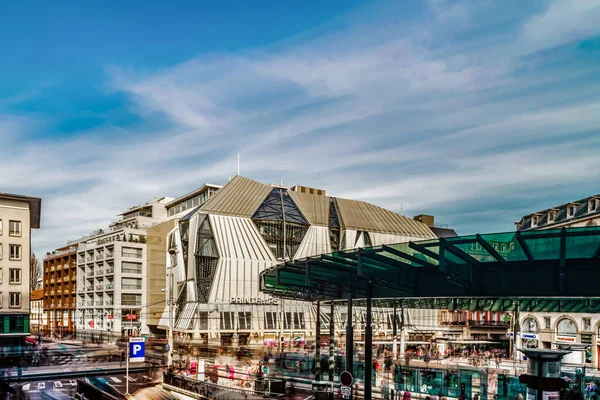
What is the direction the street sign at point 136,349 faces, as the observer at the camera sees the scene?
facing the viewer

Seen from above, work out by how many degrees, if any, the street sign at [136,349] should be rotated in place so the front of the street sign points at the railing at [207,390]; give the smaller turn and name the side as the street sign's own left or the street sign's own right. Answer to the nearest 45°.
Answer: approximately 45° to the street sign's own left
